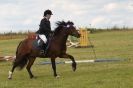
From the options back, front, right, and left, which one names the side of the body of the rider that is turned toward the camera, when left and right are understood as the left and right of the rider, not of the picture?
right

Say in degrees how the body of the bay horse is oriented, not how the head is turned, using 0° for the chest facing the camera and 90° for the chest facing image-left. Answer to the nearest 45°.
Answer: approximately 270°
